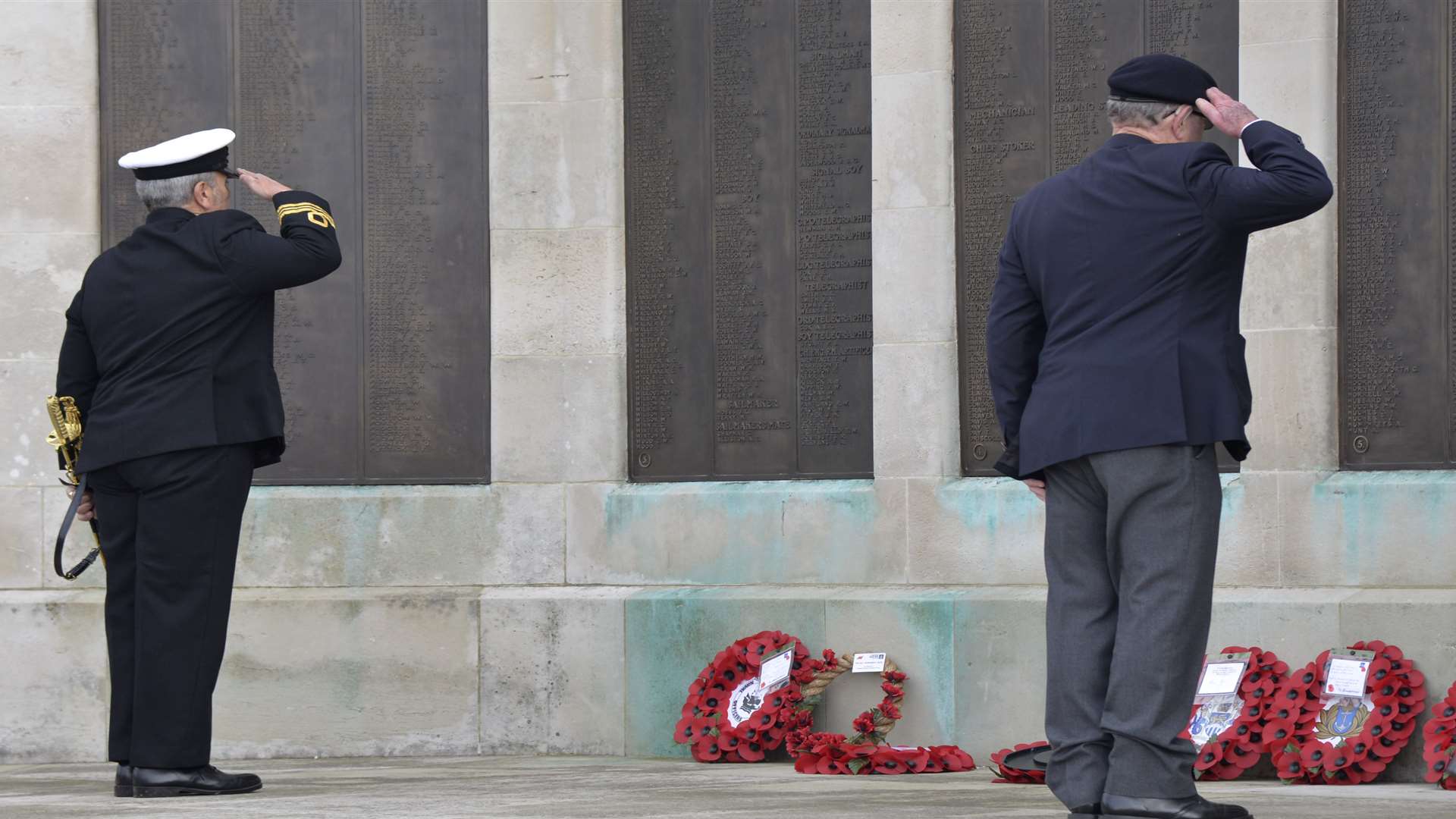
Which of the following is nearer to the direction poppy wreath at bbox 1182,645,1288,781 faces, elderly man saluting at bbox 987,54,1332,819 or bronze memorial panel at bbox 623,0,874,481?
the elderly man saluting

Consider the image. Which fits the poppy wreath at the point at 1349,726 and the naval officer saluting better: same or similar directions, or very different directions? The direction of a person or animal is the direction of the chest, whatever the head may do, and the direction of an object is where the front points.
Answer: very different directions

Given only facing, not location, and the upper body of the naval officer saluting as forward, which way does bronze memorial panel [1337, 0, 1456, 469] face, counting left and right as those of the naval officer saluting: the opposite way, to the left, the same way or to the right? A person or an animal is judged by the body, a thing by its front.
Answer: the opposite way

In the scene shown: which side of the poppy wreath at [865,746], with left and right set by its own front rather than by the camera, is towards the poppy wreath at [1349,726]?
left

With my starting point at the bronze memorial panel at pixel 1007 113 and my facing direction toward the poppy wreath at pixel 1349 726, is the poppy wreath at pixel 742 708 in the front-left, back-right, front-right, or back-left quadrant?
back-right

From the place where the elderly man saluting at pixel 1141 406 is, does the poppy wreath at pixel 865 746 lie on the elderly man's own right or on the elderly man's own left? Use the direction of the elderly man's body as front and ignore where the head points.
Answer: on the elderly man's own left

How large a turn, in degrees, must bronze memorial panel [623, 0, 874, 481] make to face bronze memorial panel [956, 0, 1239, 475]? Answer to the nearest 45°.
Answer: approximately 90° to its left
